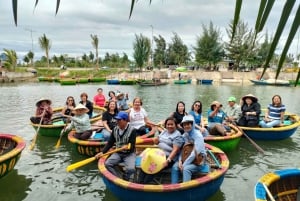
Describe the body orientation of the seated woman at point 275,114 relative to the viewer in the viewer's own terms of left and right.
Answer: facing the viewer and to the left of the viewer

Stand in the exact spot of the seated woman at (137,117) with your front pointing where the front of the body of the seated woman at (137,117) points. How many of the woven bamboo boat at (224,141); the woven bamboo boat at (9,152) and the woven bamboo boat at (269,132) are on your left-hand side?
2

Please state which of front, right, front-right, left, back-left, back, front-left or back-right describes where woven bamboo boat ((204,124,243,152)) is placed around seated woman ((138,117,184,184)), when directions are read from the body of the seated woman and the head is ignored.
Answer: back

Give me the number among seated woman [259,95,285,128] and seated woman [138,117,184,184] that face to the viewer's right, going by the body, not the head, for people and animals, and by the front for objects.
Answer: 0

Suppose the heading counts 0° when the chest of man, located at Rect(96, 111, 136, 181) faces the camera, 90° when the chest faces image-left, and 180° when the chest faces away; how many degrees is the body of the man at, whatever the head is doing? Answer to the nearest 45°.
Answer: approximately 45°

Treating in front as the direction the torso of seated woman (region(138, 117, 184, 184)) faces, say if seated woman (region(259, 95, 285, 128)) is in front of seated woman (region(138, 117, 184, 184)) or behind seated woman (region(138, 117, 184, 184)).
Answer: behind

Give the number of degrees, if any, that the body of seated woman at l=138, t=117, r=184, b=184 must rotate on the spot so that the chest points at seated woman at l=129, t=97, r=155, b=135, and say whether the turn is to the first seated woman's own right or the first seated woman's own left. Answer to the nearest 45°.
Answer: approximately 135° to the first seated woman's own right

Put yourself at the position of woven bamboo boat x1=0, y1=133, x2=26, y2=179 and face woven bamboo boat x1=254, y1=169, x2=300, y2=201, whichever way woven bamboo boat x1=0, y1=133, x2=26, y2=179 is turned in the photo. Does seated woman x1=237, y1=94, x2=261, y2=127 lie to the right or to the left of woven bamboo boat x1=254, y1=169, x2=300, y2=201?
left

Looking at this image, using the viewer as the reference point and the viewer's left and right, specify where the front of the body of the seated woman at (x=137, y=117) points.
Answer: facing the viewer

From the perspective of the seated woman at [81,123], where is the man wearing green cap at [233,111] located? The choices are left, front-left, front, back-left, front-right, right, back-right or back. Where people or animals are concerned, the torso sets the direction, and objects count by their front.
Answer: back-left

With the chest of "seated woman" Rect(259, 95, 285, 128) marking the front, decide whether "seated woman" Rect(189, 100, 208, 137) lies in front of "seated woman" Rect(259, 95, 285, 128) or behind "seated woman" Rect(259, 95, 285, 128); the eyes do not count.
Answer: in front

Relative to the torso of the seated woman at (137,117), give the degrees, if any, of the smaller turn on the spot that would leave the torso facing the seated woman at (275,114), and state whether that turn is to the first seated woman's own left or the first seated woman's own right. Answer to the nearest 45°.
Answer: approximately 90° to the first seated woman's own left

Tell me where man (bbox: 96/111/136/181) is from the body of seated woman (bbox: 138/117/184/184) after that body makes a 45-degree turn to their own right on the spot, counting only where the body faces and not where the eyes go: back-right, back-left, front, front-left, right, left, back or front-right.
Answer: front

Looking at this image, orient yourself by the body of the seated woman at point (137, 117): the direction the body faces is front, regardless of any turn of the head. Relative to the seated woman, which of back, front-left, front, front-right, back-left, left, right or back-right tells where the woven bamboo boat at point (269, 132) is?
left

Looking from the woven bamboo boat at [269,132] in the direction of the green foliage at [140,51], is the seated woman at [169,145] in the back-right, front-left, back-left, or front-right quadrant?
back-left
